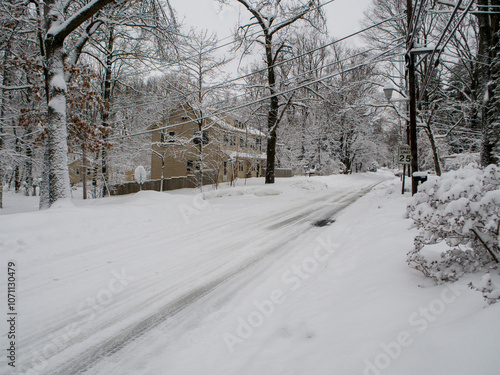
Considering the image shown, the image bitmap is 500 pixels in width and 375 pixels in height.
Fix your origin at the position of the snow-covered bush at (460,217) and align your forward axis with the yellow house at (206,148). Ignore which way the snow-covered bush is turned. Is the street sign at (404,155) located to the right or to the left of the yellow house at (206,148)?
right

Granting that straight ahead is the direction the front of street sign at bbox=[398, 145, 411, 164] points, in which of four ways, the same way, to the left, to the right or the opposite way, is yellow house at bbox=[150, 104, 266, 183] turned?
to the left

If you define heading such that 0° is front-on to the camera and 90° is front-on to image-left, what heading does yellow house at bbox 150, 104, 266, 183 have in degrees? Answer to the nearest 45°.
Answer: approximately 315°

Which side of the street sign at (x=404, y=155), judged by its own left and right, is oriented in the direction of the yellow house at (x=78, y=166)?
right

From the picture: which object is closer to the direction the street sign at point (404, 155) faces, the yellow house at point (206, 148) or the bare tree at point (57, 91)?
the bare tree

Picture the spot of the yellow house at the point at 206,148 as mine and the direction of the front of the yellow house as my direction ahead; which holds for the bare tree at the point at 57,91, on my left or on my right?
on my right

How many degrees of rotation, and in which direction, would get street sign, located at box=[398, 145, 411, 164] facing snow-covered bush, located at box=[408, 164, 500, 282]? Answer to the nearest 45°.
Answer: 0° — it already faces it

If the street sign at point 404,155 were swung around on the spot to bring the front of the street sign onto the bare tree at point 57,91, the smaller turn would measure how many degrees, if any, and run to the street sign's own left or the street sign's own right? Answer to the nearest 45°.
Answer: approximately 45° to the street sign's own right

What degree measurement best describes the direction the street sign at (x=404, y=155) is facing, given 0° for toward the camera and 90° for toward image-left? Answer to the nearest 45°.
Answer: approximately 0°

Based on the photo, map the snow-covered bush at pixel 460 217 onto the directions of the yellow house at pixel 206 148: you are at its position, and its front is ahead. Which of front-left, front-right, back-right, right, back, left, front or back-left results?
front-right
